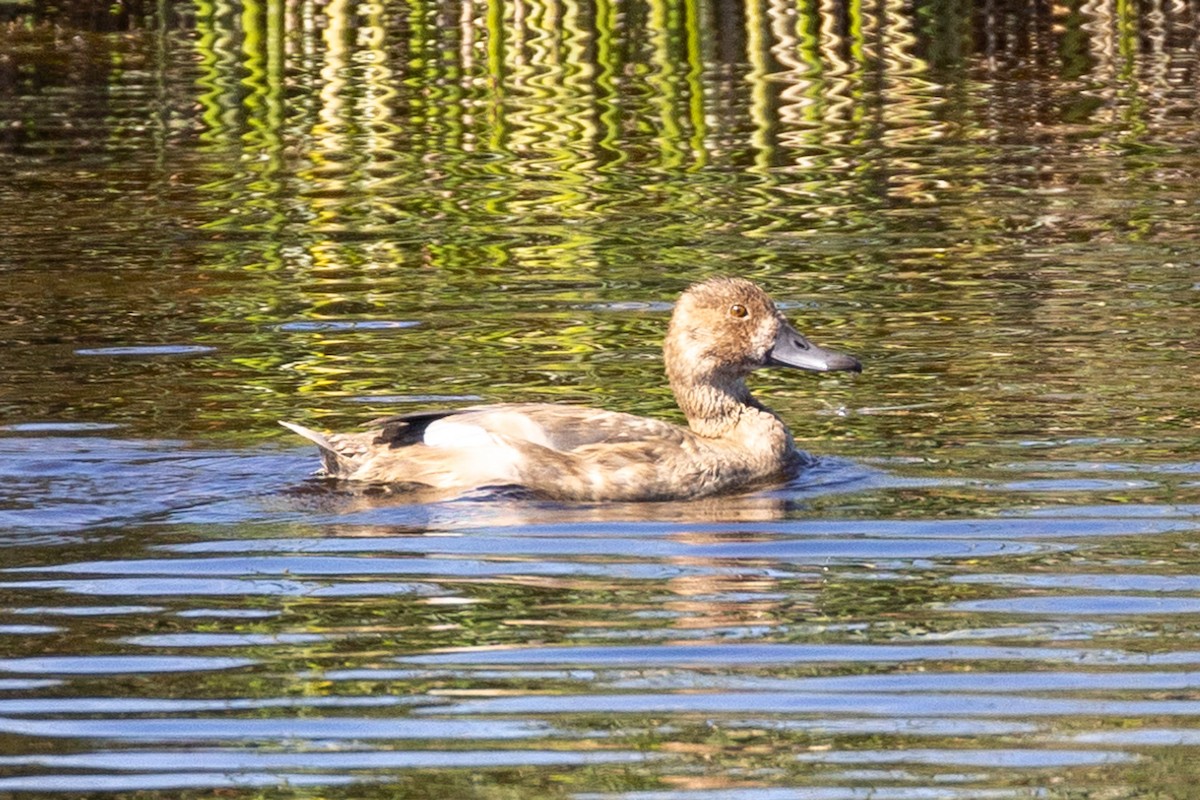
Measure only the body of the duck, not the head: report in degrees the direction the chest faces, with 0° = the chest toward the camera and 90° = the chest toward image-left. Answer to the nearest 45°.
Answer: approximately 270°
